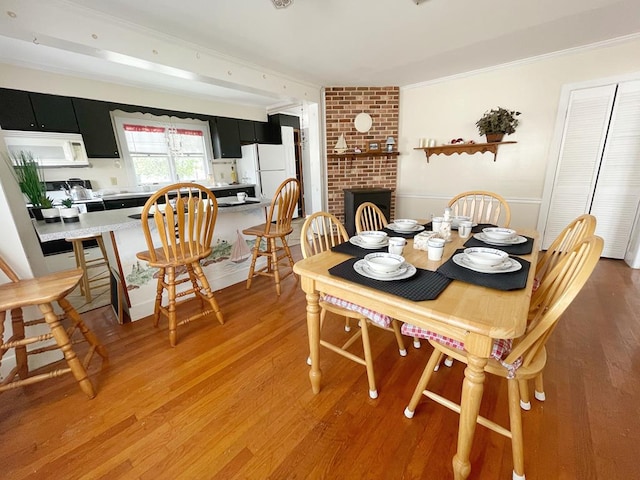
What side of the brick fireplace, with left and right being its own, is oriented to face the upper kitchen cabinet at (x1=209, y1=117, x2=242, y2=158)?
right

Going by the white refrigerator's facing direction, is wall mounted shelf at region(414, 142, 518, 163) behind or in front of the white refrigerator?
in front

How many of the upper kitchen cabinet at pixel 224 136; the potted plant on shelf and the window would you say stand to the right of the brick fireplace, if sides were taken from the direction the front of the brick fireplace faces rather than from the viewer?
2

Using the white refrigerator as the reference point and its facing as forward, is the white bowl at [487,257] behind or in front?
in front

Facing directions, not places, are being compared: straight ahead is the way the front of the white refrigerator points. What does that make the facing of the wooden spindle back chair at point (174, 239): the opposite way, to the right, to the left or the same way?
the opposite way

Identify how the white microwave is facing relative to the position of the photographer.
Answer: facing the viewer

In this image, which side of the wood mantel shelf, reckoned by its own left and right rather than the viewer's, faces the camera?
front

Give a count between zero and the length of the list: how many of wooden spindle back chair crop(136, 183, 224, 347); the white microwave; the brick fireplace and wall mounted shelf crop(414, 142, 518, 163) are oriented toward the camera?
3

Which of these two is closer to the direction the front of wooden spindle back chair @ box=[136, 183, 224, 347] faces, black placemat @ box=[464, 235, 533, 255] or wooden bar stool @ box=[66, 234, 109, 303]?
the wooden bar stool

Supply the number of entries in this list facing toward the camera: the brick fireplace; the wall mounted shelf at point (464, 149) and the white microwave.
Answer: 3

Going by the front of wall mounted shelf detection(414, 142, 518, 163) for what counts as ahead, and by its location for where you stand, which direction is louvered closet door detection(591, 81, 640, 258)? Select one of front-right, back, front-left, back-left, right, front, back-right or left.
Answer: left

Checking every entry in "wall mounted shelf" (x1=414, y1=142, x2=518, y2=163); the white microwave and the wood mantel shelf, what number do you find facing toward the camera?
3

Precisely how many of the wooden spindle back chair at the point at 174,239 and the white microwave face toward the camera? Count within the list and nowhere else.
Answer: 1

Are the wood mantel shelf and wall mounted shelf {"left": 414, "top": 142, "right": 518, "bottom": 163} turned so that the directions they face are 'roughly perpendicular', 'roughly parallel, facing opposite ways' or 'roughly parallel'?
roughly parallel
